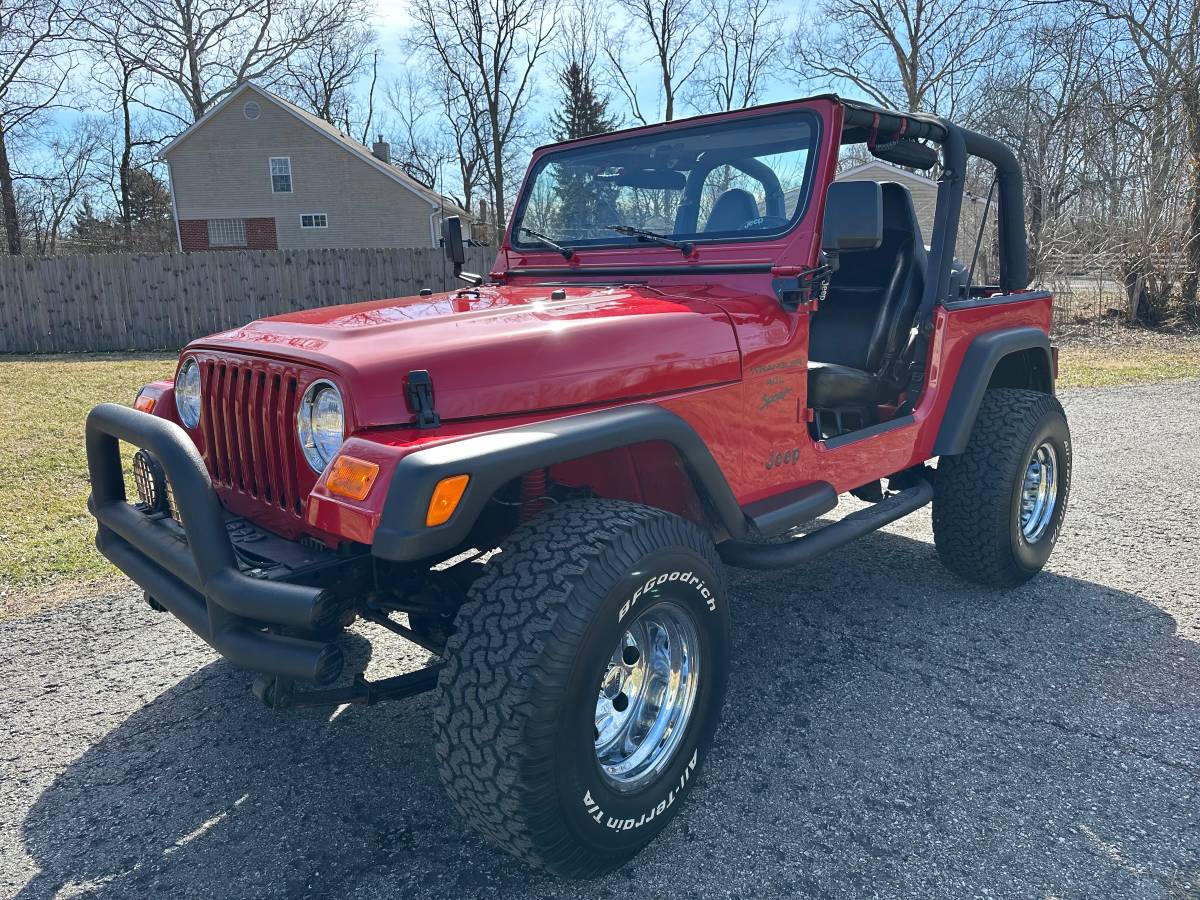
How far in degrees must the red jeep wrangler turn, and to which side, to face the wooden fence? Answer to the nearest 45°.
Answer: approximately 90° to its right

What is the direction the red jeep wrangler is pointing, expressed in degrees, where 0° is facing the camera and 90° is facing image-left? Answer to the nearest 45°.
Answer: approximately 45°

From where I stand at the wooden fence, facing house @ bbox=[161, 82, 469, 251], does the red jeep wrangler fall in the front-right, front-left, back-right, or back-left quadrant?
back-right

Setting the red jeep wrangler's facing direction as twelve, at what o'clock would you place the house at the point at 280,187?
The house is roughly at 4 o'clock from the red jeep wrangler.
